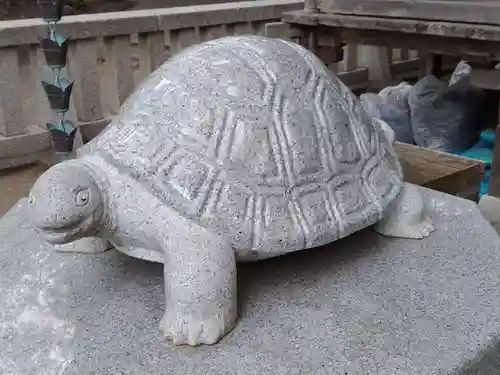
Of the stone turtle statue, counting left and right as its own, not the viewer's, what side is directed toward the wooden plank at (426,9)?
back

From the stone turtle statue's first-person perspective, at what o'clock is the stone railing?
The stone railing is roughly at 4 o'clock from the stone turtle statue.

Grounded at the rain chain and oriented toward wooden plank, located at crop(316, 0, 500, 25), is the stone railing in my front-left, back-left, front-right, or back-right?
front-left

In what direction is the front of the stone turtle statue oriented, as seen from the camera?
facing the viewer and to the left of the viewer

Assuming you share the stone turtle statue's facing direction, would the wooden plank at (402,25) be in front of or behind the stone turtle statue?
behind

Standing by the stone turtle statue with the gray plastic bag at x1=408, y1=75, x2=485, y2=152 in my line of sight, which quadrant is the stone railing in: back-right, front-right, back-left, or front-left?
front-left

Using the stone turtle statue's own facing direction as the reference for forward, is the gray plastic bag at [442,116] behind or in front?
behind

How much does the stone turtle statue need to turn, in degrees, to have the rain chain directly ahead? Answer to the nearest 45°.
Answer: approximately 90° to its right
